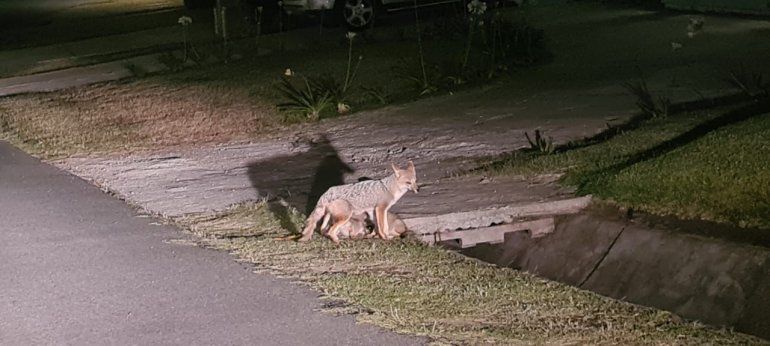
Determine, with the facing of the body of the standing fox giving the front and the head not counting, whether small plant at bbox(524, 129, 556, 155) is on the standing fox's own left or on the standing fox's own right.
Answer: on the standing fox's own left

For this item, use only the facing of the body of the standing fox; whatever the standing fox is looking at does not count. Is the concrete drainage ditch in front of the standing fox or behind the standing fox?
in front

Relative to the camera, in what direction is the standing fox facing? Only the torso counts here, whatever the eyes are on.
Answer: to the viewer's right

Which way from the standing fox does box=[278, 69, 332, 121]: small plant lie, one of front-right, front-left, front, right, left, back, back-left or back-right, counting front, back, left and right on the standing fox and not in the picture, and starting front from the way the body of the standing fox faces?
left

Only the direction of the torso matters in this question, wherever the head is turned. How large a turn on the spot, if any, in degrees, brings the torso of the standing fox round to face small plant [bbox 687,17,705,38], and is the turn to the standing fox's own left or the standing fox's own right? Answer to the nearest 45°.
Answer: approximately 45° to the standing fox's own left

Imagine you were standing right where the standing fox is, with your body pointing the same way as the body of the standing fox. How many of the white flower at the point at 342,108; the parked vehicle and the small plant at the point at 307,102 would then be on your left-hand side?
3

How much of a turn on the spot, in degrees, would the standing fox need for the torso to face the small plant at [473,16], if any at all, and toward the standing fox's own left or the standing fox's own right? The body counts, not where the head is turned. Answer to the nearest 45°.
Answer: approximately 90° to the standing fox's own left

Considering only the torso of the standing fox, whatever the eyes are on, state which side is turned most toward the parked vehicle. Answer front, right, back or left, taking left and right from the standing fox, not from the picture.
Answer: left

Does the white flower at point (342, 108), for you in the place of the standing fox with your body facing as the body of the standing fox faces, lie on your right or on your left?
on your left

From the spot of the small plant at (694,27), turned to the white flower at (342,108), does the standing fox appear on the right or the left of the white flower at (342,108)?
left
